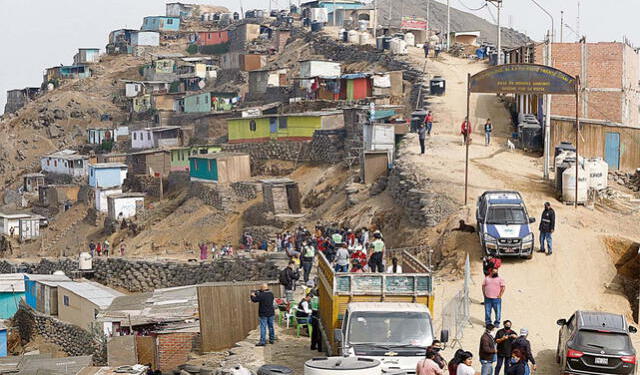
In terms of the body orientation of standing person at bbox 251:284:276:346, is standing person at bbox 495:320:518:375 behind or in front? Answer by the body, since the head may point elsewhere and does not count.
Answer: behind

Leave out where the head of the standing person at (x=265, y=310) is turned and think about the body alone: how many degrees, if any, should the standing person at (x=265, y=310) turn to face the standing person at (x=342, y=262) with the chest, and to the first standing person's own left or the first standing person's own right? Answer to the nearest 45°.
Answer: approximately 90° to the first standing person's own right

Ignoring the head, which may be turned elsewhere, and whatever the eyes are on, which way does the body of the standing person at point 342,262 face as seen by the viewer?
away from the camera

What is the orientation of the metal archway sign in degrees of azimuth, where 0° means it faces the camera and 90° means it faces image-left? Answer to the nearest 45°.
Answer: approximately 0°

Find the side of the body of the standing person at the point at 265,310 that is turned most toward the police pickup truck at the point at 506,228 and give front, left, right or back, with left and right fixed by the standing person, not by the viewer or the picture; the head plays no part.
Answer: right

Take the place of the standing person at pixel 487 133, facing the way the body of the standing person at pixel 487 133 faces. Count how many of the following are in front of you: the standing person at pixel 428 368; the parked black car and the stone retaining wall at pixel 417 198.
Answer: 3
